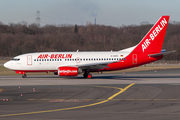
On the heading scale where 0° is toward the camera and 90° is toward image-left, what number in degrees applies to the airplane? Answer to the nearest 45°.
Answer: approximately 90°
